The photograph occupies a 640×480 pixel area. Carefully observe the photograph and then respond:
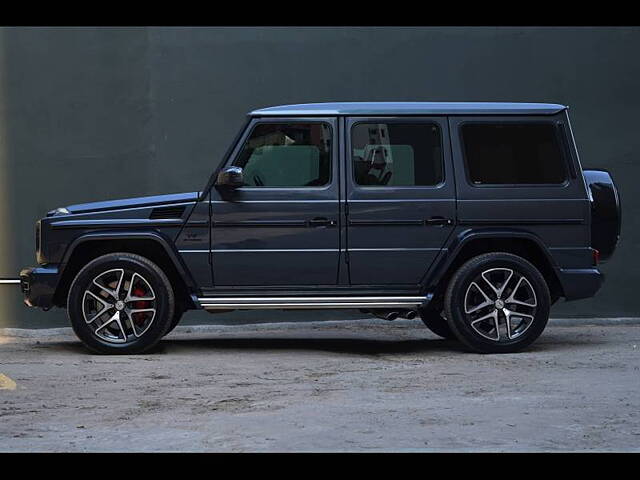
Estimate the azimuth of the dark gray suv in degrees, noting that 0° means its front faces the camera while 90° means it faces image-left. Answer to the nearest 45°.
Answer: approximately 90°
